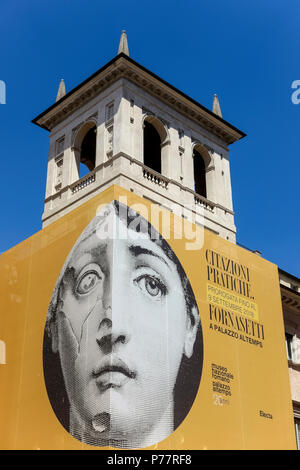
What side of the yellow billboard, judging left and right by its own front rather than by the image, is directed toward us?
front
